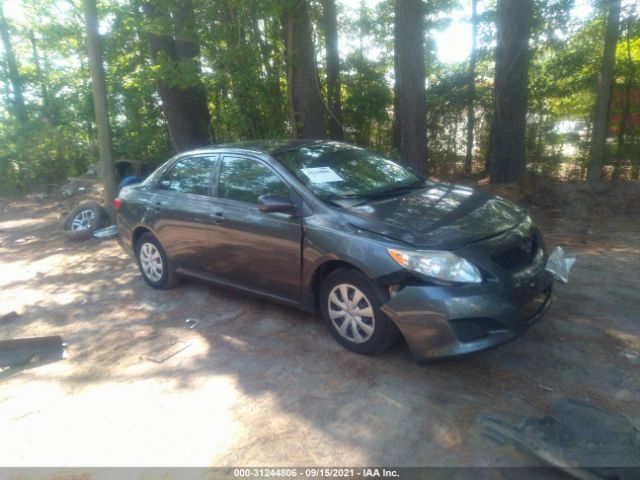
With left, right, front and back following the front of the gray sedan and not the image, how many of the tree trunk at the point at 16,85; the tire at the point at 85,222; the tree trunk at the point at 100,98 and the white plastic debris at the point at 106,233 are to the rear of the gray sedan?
4

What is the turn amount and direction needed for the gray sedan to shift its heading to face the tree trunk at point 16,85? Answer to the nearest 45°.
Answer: approximately 180°

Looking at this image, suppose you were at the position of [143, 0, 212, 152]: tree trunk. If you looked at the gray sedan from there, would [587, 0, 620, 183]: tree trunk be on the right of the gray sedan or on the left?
left

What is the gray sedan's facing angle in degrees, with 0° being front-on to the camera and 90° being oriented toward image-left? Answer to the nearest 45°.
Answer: approximately 315°

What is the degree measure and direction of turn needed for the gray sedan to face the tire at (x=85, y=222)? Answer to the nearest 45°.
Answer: approximately 180°

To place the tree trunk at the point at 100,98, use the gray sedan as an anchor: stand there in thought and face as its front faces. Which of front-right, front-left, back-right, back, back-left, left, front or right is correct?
back

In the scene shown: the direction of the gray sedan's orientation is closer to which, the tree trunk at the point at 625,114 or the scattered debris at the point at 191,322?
the tree trunk

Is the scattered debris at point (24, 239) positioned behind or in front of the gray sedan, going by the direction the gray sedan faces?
behind

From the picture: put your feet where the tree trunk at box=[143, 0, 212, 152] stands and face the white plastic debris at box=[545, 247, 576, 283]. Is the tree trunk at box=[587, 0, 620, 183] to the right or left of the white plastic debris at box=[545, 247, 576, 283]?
left

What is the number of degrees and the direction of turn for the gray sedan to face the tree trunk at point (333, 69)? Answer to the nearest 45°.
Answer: approximately 135° to its left

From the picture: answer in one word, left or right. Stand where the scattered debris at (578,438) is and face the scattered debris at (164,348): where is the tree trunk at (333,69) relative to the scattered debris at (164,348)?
right

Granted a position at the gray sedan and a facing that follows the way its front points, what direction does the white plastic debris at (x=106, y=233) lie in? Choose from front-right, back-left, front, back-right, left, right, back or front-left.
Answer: back

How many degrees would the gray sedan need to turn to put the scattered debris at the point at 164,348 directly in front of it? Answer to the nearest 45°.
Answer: approximately 135° to its right
